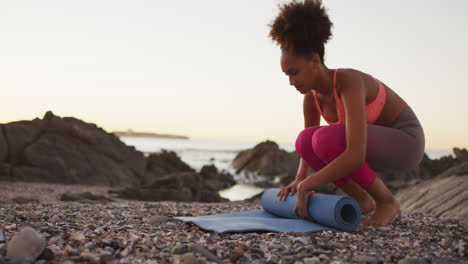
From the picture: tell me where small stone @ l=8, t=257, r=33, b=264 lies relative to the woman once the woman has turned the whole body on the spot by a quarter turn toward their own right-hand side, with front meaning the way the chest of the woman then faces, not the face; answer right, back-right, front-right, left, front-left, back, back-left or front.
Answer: left

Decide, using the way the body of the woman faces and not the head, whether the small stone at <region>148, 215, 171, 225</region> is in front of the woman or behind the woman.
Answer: in front

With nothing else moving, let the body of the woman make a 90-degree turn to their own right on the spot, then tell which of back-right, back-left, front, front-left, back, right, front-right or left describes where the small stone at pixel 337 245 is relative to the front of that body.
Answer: back-left

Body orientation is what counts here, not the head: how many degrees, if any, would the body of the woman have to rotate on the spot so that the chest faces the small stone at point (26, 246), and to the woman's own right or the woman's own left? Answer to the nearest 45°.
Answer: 0° — they already face it

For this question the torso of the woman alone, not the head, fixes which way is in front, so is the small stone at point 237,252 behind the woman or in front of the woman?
in front

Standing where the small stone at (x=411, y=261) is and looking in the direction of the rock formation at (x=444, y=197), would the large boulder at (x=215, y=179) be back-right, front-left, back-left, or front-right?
front-left

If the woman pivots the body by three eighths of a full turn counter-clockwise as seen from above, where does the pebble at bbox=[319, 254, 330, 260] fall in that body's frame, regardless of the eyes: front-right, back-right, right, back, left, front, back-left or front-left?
right

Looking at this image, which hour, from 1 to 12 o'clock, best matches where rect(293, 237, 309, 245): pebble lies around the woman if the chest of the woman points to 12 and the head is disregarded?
The pebble is roughly at 11 o'clock from the woman.

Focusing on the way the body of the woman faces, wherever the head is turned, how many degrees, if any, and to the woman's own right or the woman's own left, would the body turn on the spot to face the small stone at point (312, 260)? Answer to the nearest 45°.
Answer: approximately 45° to the woman's own left

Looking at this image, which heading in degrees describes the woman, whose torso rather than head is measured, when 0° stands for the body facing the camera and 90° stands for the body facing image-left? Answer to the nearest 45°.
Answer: approximately 45°

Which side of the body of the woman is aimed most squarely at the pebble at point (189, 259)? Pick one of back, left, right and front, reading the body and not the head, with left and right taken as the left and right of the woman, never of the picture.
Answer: front

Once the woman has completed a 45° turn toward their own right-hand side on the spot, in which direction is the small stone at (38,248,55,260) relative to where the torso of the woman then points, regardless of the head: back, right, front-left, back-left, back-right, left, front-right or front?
front-left

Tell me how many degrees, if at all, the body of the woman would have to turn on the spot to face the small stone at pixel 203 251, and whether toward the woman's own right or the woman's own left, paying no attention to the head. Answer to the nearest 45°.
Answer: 0° — they already face it
